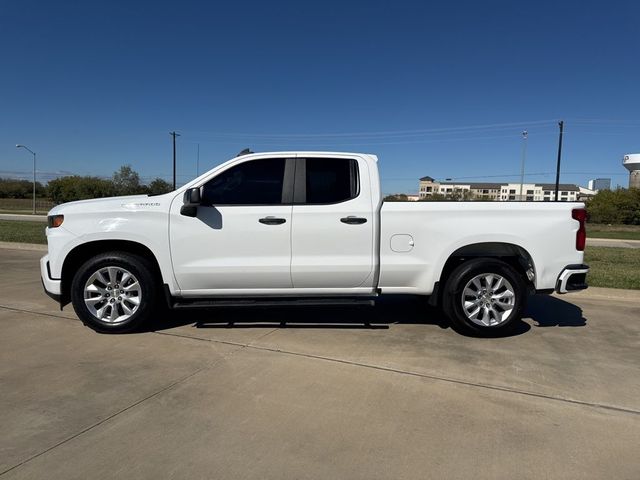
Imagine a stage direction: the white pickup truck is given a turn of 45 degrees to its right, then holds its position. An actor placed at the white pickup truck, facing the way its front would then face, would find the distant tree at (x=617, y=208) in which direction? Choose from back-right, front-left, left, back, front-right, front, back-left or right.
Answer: right

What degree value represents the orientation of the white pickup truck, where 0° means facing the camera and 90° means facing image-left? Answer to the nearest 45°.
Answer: approximately 90°

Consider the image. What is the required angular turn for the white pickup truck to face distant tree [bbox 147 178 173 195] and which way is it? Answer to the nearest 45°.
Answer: approximately 90° to its right
